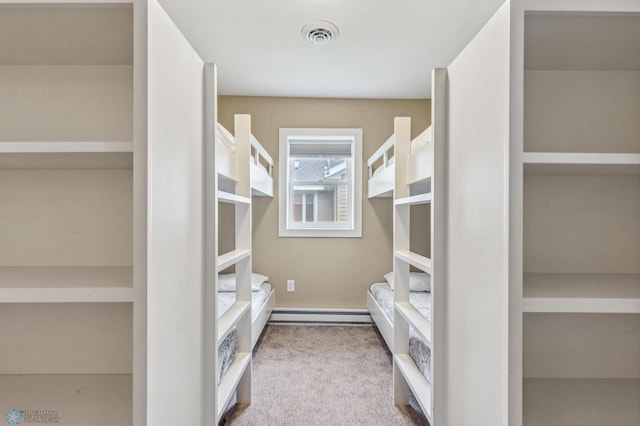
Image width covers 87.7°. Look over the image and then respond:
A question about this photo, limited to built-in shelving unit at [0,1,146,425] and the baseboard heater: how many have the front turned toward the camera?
2

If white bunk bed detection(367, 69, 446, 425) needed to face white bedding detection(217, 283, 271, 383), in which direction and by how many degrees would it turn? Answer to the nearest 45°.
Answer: approximately 90° to its right

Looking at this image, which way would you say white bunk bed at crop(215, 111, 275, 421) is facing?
toward the camera

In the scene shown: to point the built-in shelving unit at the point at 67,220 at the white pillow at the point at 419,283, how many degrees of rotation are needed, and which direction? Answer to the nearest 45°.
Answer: approximately 90° to its left

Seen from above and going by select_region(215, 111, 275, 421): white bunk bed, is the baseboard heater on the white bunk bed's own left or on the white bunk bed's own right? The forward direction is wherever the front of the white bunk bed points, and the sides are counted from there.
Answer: on the white bunk bed's own left

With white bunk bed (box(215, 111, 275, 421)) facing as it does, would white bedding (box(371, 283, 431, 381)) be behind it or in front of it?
in front

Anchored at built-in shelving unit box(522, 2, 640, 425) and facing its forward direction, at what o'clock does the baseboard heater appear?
The baseboard heater is roughly at 4 o'clock from the built-in shelving unit.

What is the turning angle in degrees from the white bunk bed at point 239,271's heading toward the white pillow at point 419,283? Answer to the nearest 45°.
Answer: approximately 45° to its left

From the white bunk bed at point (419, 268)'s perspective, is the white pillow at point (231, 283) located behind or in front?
in front
